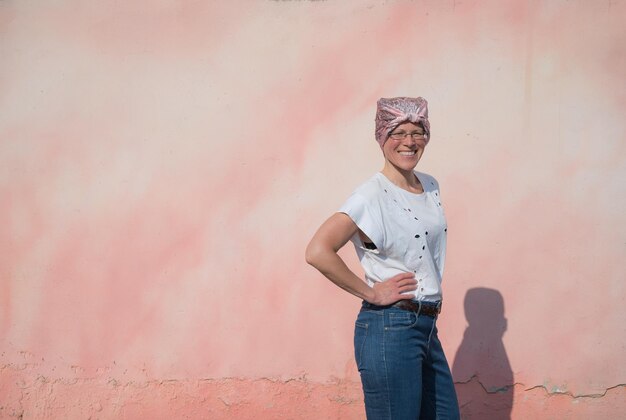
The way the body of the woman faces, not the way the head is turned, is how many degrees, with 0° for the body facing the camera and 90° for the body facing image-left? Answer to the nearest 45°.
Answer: approximately 315°
